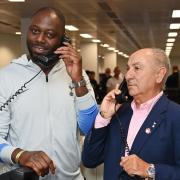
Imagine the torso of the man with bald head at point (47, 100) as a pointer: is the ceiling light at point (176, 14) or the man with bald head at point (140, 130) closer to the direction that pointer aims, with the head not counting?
the man with bald head

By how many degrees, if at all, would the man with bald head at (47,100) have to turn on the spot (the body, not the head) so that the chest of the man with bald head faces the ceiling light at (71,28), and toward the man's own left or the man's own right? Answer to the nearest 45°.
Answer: approximately 180°

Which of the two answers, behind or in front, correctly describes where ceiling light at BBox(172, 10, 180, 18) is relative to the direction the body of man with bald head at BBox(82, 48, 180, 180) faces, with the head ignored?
behind

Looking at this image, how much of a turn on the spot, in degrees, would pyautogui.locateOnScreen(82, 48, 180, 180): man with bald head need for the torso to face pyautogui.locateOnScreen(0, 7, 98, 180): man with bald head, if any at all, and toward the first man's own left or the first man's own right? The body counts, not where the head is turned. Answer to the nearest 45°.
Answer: approximately 45° to the first man's own right

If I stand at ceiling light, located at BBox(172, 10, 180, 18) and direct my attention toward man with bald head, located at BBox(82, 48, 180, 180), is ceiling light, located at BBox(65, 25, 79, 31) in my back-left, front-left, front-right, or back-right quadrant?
back-right

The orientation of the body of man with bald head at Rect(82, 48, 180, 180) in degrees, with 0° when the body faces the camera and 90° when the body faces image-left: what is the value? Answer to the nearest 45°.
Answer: approximately 45°

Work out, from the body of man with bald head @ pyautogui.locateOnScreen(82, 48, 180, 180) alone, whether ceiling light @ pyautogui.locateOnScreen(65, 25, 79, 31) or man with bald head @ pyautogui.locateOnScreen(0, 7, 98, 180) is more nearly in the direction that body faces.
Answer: the man with bald head

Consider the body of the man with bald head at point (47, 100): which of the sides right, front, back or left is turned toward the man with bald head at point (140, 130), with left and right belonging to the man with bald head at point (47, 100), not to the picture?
left

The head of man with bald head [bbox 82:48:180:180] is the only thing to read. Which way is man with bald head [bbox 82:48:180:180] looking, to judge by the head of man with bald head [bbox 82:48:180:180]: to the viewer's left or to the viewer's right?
to the viewer's left

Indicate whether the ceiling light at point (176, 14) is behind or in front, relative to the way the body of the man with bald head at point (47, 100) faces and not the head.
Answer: behind

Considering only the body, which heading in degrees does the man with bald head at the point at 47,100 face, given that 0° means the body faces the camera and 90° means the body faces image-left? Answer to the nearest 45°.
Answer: approximately 0°
